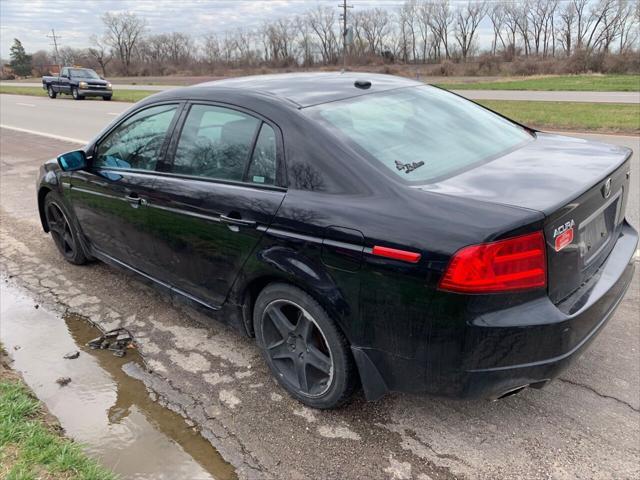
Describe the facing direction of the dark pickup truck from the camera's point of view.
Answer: facing the viewer and to the right of the viewer

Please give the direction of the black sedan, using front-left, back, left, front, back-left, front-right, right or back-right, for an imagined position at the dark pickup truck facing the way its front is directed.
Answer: front-right

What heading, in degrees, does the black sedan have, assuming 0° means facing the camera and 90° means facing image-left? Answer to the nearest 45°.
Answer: approximately 135°

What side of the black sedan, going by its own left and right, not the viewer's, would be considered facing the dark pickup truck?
front

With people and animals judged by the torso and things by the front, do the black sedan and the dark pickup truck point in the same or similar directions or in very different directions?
very different directions
